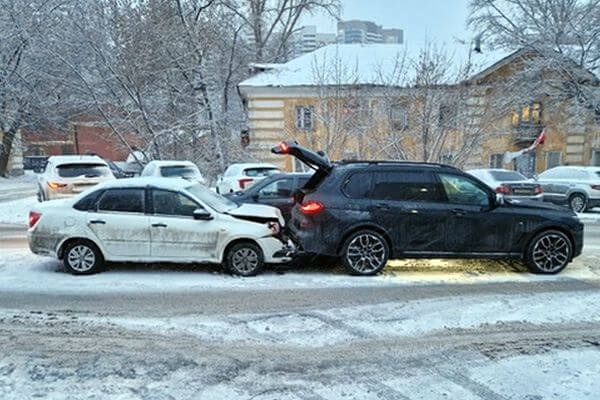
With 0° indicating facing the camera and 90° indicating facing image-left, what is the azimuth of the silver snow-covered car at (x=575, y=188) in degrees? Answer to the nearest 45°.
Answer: approximately 135°

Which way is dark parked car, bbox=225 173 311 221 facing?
to the viewer's left

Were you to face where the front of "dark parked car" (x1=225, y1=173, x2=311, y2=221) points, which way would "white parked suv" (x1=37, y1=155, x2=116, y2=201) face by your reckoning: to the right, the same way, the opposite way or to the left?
to the right

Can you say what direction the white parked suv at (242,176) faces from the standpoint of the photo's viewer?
facing away from the viewer and to the left of the viewer

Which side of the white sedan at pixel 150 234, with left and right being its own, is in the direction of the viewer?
right

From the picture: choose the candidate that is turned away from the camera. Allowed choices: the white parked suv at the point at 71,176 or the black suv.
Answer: the white parked suv

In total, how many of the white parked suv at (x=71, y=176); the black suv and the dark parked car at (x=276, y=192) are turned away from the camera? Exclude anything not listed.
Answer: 1

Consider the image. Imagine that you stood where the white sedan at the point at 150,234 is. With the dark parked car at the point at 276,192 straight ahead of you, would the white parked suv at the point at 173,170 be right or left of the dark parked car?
left

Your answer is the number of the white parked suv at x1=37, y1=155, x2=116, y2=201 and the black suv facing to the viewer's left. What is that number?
0

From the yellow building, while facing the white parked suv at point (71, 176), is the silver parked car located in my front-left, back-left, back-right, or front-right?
front-left

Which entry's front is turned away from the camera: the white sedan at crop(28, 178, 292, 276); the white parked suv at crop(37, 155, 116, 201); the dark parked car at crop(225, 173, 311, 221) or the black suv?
the white parked suv

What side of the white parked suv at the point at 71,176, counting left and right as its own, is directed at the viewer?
back

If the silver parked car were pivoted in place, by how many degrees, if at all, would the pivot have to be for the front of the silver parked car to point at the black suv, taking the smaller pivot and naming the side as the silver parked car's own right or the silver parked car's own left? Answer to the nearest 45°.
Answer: approximately 135° to the silver parked car's own left

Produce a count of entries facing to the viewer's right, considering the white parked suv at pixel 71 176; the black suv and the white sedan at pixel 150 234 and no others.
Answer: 2

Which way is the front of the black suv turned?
to the viewer's right
